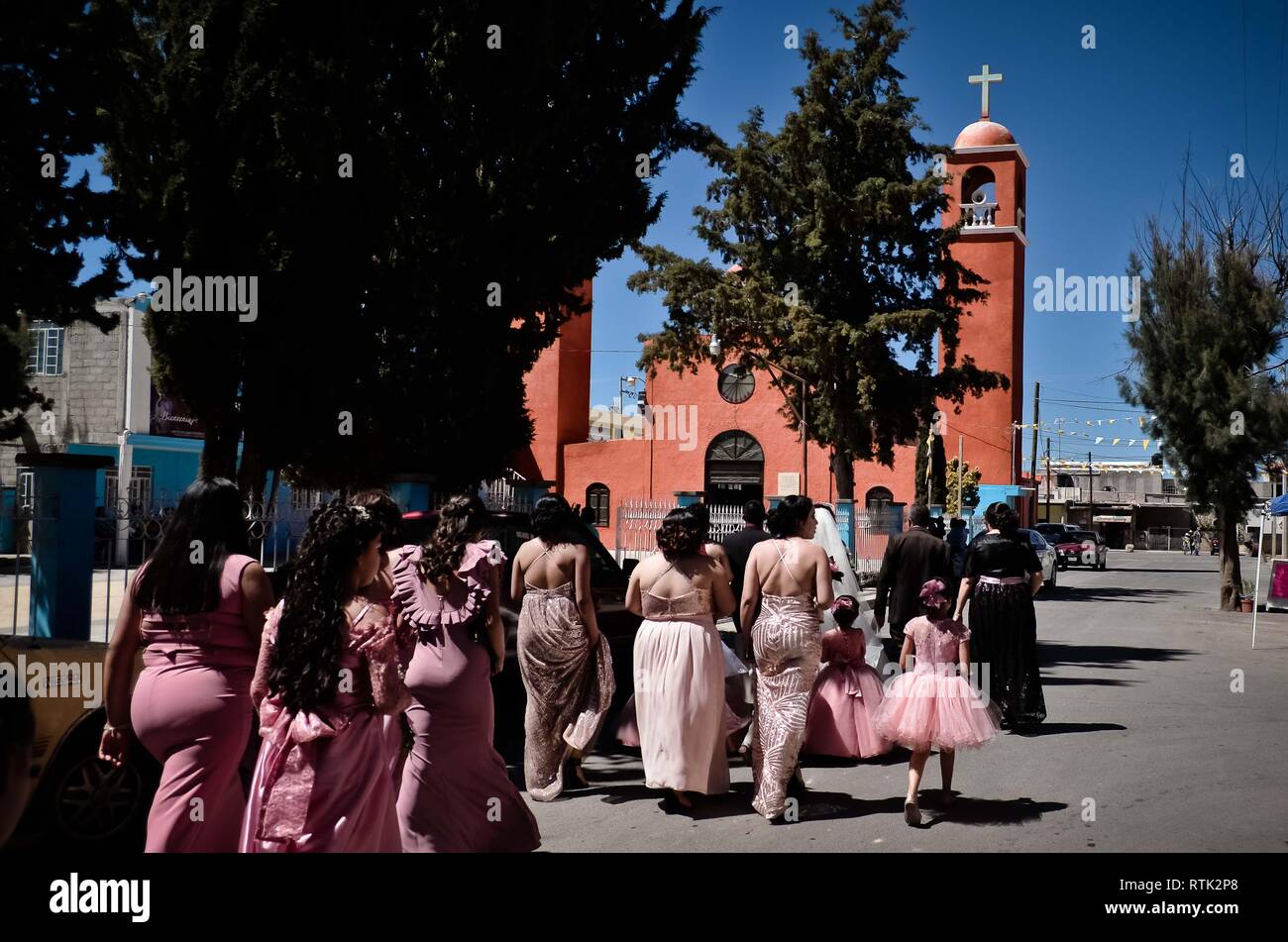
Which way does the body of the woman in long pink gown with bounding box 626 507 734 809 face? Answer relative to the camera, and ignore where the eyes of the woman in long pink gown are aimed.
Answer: away from the camera

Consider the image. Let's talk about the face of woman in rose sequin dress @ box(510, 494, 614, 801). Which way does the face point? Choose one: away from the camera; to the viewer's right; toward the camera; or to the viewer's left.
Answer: away from the camera

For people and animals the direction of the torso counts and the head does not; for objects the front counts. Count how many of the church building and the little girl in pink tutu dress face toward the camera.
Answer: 1

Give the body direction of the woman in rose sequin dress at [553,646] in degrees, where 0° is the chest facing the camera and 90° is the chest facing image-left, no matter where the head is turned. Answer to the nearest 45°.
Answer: approximately 180°

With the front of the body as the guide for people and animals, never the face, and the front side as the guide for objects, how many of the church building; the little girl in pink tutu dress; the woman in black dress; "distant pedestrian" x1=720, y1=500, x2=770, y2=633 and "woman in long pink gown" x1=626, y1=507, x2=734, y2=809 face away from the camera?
4

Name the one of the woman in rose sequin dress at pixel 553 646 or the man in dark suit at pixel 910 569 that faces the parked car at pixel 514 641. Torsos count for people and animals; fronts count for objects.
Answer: the woman in rose sequin dress

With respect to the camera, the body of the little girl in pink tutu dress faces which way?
away from the camera

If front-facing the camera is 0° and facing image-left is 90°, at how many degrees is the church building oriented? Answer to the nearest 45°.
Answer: approximately 0°

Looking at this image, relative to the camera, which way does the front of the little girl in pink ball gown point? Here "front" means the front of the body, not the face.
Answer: away from the camera

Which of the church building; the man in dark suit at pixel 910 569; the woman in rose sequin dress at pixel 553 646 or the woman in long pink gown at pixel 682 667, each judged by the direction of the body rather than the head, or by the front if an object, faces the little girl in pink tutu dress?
the church building

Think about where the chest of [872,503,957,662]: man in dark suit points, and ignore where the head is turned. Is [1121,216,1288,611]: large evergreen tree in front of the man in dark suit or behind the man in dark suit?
in front
